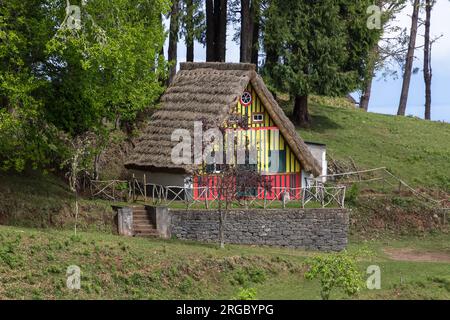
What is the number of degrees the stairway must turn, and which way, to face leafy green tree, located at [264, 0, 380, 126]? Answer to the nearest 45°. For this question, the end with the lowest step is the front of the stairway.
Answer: approximately 135° to its left

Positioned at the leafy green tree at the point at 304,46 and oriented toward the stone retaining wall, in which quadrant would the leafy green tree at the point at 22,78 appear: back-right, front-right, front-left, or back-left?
front-right

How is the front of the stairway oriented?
toward the camera

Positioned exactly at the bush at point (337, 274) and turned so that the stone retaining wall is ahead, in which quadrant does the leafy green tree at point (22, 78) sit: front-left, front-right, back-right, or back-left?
front-left

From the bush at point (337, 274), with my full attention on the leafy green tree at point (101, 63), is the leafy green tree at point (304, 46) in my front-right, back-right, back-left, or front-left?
front-right

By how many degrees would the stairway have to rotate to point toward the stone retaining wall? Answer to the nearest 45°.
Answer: approximately 90° to its left

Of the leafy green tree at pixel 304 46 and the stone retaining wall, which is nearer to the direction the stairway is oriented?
the stone retaining wall

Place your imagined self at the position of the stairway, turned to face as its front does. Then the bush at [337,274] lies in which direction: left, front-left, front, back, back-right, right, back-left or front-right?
front-left
